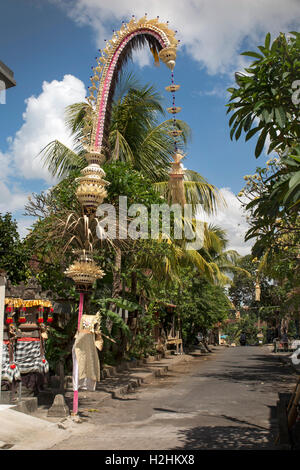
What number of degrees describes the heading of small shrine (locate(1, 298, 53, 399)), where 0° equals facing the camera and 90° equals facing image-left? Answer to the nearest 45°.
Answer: approximately 315°

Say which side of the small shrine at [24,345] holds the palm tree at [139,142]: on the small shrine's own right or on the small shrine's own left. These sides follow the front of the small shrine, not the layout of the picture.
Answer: on the small shrine's own left

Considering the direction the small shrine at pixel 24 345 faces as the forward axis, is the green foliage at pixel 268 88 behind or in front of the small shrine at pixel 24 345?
in front

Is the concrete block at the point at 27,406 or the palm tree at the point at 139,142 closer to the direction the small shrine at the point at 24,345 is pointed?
the concrete block

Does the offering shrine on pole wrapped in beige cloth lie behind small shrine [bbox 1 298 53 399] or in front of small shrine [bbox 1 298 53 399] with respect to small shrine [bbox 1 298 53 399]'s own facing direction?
in front
